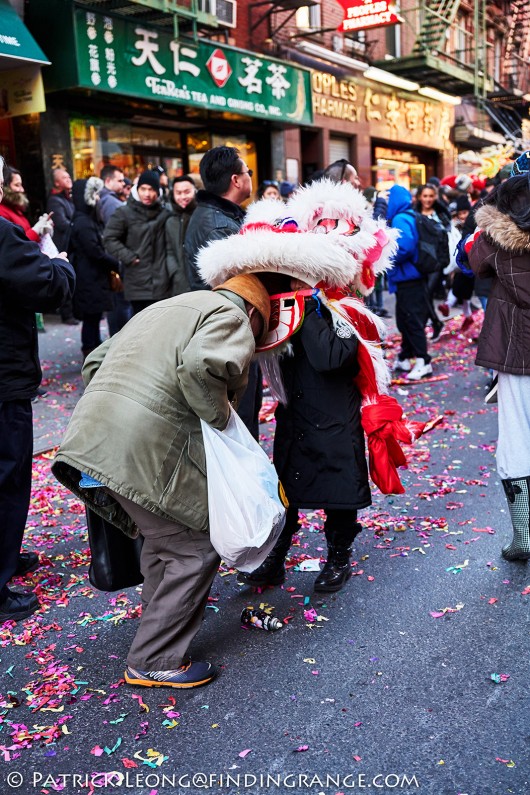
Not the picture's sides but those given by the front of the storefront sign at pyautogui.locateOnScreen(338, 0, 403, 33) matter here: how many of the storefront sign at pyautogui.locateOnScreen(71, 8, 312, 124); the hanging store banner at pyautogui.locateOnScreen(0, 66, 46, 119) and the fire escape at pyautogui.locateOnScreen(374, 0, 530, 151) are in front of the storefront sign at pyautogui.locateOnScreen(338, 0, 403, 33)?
2

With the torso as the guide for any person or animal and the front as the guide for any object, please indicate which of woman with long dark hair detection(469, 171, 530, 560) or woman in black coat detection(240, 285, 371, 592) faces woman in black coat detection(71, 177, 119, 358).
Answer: the woman with long dark hair

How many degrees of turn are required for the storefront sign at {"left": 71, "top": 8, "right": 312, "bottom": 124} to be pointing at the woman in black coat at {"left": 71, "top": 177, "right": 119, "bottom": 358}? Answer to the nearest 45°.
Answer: approximately 45° to its right

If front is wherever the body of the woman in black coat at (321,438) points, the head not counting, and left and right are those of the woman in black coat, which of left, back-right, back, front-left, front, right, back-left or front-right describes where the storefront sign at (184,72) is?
back-right

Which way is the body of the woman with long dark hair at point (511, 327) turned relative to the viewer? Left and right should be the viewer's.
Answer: facing away from the viewer and to the left of the viewer

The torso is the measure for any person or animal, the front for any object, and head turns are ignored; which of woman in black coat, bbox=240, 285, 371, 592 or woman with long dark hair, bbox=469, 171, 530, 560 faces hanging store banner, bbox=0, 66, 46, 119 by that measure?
the woman with long dark hair

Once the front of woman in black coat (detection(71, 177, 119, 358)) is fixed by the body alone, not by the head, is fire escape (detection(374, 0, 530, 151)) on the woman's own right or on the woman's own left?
on the woman's own left
